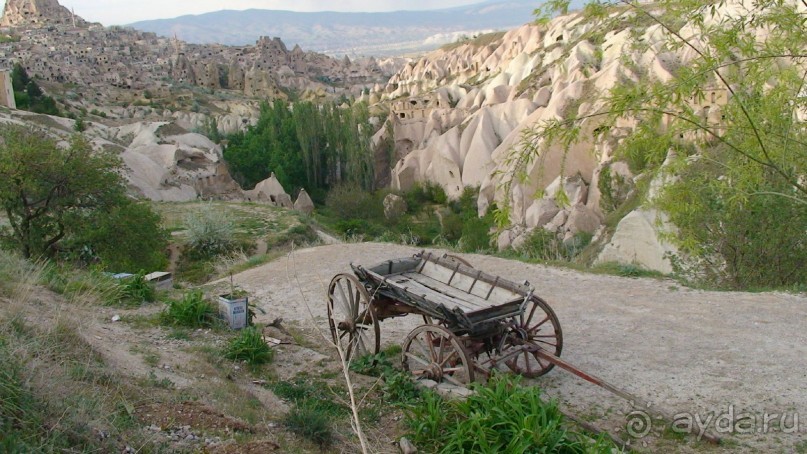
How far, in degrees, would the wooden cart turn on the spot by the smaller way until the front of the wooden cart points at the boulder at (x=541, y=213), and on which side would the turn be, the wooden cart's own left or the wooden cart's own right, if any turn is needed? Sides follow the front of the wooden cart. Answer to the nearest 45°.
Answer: approximately 135° to the wooden cart's own left

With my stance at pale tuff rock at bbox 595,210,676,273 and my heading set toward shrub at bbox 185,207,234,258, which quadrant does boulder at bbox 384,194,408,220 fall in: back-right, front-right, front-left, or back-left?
front-right

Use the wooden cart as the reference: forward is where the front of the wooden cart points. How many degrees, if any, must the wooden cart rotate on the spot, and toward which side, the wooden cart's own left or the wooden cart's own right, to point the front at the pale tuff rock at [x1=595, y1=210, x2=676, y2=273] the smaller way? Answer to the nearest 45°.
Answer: approximately 90° to the wooden cart's own left

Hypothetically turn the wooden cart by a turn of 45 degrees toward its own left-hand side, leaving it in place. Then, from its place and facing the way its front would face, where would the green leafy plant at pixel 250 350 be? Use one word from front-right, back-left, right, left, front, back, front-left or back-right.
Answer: back

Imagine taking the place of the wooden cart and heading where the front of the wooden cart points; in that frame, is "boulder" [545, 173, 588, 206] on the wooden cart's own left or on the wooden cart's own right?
on the wooden cart's own left

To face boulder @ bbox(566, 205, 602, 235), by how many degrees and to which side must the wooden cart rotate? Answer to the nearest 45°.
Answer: approximately 135° to its left

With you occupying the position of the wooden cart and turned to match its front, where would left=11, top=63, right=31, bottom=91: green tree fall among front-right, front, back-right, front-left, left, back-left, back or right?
back

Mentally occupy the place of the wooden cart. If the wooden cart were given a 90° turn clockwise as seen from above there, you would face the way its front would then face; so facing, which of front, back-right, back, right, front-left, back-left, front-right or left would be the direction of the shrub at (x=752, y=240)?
back

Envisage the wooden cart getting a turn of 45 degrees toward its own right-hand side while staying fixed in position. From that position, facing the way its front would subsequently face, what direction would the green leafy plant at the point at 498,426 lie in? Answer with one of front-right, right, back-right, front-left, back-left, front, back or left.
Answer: front

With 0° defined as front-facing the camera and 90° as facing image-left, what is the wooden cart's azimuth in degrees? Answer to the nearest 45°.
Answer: approximately 315°

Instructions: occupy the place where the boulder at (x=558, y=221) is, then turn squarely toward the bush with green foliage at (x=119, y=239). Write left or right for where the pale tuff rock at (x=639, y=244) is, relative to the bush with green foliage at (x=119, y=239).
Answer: left

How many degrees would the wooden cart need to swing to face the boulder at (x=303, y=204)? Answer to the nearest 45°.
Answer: approximately 135° to its left

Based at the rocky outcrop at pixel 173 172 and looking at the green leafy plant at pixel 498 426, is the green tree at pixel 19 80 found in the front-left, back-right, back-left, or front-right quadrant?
back-right

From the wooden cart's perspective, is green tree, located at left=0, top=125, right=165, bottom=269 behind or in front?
behind

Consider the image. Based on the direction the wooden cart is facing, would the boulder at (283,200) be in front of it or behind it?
behind
